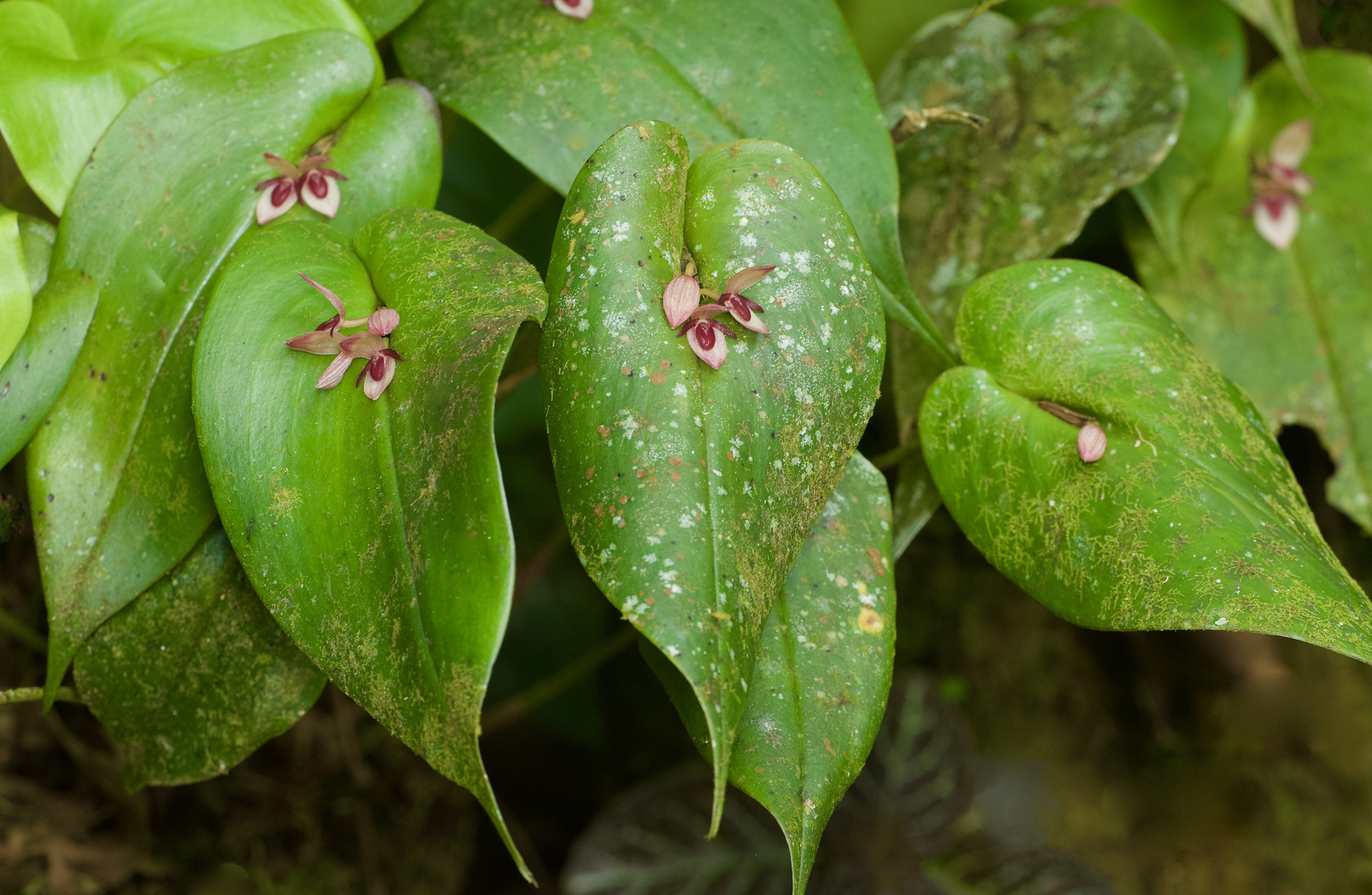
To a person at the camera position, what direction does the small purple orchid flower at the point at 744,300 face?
facing the viewer and to the right of the viewer

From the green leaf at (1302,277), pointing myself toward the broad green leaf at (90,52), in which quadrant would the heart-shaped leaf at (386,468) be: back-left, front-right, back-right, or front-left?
front-left
